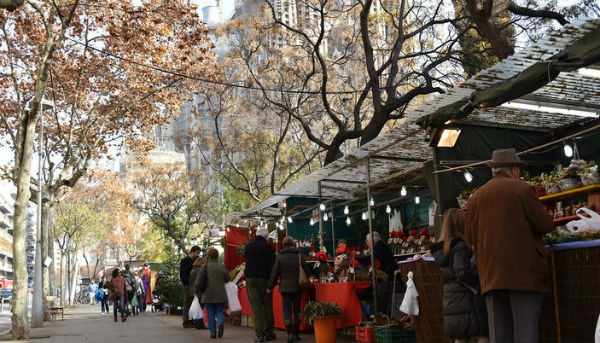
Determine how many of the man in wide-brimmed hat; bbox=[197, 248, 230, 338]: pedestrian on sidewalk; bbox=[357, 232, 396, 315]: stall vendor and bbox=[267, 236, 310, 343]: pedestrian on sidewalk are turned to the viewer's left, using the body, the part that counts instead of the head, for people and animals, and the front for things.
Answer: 1

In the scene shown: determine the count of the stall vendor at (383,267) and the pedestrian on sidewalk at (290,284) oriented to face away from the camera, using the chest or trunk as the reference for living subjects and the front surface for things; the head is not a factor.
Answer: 1

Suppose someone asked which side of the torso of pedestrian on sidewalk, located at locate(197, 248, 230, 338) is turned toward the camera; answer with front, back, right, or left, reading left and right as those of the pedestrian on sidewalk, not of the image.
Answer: back

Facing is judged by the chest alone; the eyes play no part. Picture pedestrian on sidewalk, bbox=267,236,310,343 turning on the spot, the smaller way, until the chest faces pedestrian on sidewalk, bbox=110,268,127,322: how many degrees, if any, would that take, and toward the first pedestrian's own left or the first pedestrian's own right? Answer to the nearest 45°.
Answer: approximately 45° to the first pedestrian's own left

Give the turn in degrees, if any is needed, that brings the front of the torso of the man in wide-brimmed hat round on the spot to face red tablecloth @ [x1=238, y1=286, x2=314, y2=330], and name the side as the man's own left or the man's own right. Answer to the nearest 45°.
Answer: approximately 90° to the man's own left

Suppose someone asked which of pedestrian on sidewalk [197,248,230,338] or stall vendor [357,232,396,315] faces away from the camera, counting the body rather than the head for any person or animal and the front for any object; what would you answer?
the pedestrian on sidewalk

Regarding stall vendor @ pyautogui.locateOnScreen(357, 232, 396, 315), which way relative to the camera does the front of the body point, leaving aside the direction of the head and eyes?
to the viewer's left

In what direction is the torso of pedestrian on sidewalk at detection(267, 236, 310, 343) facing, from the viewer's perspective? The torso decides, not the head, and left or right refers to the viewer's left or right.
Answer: facing away from the viewer

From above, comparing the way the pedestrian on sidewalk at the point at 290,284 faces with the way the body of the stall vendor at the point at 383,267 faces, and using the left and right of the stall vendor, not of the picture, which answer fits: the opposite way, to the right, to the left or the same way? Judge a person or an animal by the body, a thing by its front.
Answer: to the right

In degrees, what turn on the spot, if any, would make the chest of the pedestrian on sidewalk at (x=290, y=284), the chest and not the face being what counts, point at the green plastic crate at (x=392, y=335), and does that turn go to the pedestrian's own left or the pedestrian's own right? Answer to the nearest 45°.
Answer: approximately 135° to the pedestrian's own right

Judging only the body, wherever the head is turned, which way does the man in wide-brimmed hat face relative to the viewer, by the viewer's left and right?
facing away from the viewer and to the right of the viewer

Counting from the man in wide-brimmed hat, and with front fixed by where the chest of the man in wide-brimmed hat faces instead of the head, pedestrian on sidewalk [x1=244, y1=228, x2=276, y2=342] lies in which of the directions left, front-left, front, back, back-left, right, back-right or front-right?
left

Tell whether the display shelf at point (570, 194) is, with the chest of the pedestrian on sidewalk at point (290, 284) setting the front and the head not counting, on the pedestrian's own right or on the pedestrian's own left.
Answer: on the pedestrian's own right
